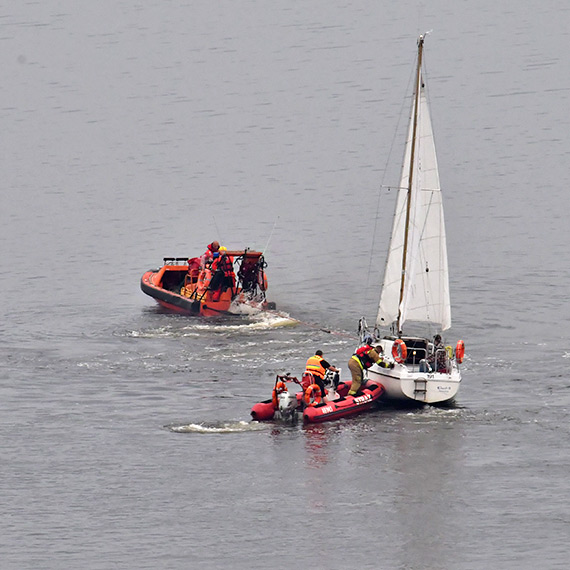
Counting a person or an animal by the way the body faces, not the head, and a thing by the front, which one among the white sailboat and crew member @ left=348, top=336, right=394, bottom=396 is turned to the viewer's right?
the crew member

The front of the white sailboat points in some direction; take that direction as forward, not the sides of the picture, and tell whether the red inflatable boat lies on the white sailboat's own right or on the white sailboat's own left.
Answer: on the white sailboat's own left

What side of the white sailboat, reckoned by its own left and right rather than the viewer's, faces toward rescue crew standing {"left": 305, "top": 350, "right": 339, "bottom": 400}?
left

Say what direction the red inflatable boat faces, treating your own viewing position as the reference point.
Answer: facing away from the viewer and to the right of the viewer

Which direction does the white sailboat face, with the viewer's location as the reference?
facing away from the viewer and to the left of the viewer

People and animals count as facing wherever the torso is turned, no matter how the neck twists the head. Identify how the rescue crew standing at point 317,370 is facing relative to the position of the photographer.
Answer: facing away from the viewer and to the right of the viewer

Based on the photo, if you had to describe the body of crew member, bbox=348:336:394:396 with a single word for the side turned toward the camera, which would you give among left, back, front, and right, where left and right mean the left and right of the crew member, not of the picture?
right

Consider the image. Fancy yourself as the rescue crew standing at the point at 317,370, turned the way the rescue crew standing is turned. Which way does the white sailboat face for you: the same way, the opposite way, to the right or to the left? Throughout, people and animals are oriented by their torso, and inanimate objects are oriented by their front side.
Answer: to the left

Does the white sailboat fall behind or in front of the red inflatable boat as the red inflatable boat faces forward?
in front

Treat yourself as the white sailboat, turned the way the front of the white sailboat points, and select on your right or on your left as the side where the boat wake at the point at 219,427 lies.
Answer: on your left

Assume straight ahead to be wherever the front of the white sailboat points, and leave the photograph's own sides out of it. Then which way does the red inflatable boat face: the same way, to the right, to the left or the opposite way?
to the right

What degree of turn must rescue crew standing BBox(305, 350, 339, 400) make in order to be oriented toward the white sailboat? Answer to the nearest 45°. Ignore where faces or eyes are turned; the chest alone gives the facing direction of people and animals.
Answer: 0° — they already face it

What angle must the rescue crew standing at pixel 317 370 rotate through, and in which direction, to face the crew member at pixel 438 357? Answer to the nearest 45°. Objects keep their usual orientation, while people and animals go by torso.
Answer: approximately 45° to their right
